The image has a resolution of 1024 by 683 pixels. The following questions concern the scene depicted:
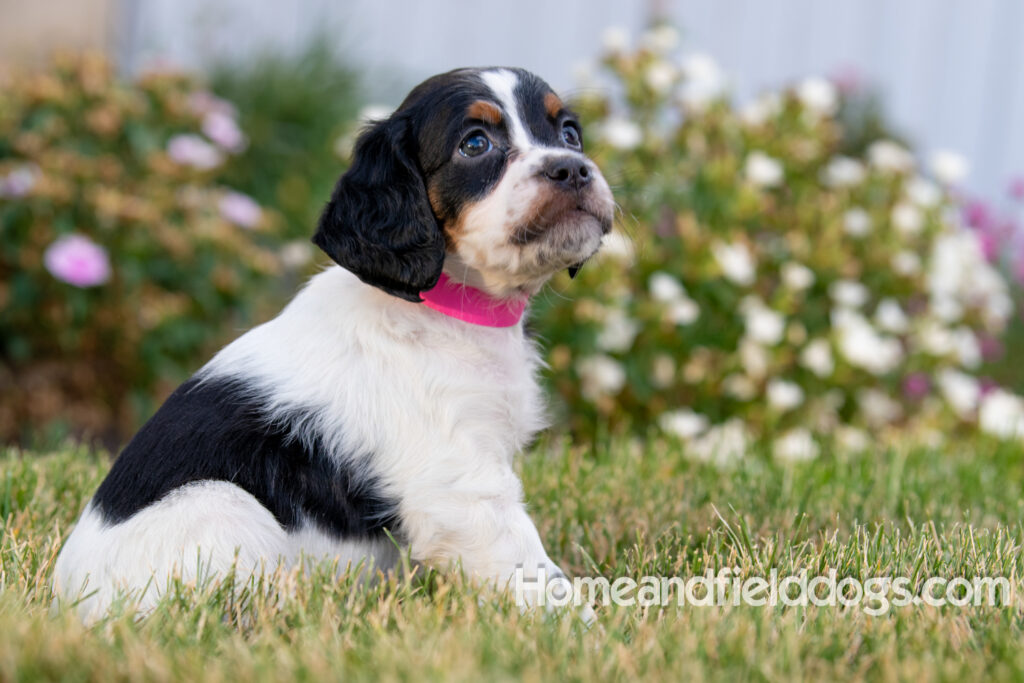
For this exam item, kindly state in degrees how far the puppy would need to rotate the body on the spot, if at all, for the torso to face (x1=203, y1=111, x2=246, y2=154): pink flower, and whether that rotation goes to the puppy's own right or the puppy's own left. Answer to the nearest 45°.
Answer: approximately 90° to the puppy's own left

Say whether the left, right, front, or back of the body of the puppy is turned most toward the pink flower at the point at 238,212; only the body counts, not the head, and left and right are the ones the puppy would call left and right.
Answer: left

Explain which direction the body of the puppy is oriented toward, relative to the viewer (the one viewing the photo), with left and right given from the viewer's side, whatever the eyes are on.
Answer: facing to the right of the viewer

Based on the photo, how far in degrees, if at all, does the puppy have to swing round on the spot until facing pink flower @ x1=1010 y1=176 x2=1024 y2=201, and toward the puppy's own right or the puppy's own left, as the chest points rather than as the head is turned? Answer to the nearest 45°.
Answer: approximately 45° to the puppy's own left

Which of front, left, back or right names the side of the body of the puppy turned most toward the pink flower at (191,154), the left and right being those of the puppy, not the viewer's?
left

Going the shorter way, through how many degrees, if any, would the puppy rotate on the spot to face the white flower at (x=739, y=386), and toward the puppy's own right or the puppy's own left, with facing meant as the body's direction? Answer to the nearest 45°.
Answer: approximately 45° to the puppy's own left
